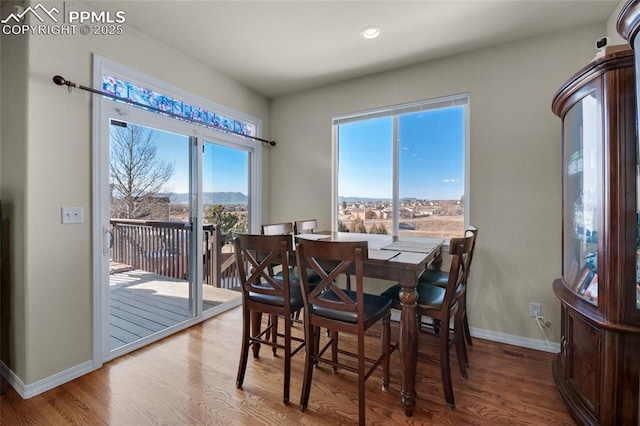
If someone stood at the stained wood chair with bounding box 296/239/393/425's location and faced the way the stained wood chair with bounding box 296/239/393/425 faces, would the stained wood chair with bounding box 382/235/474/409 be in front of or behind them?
in front

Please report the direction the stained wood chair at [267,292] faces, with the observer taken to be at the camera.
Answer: facing away from the viewer and to the right of the viewer

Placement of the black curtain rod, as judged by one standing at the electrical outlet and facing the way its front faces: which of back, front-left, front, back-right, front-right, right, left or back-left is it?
front-right

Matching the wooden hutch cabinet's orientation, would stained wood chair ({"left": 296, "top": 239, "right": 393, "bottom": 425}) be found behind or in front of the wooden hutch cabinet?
in front

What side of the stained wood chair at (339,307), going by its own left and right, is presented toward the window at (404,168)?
front

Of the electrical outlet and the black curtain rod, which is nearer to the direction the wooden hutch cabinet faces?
the black curtain rod

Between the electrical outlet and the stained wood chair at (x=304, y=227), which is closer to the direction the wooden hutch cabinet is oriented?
the stained wood chair

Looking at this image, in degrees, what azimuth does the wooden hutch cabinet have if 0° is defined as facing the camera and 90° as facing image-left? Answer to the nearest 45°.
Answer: approximately 90°

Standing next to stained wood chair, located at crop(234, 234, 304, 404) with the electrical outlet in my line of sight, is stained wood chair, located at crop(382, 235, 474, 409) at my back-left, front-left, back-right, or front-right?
front-right

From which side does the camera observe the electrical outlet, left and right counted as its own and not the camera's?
front

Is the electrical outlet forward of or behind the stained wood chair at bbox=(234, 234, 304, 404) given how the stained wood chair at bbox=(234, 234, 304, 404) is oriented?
forward

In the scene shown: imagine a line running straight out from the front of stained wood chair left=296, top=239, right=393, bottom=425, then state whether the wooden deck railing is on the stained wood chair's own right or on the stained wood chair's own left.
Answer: on the stained wood chair's own left

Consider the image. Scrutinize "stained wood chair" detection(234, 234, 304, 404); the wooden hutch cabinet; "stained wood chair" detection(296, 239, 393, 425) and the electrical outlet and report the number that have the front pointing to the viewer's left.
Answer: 1
